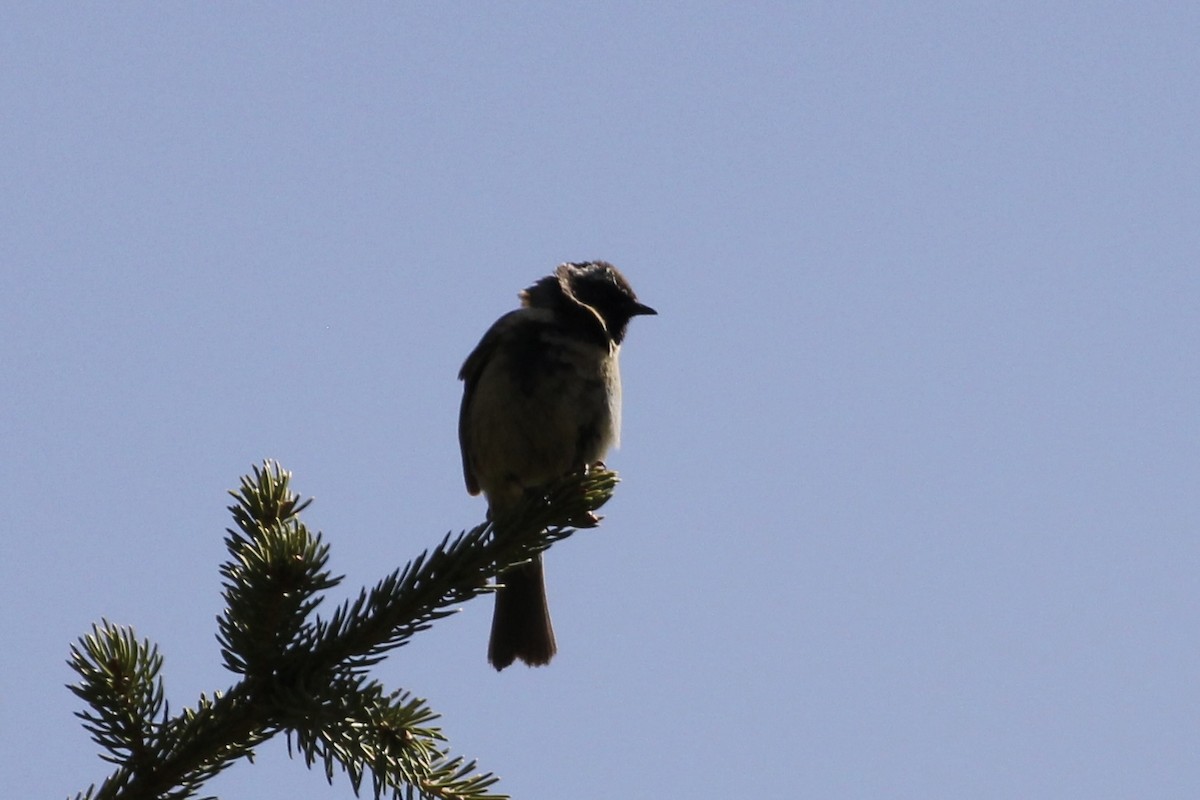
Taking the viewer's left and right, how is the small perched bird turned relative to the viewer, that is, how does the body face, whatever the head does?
facing the viewer and to the right of the viewer
